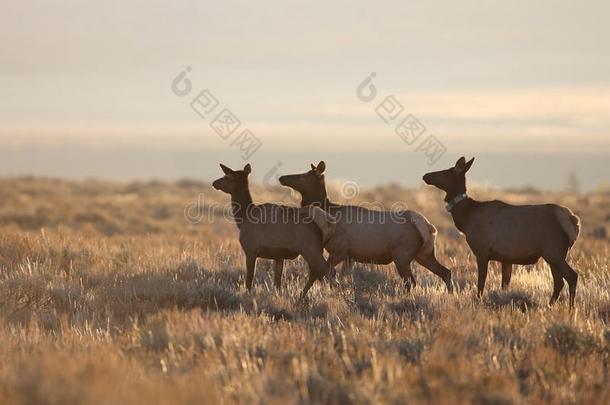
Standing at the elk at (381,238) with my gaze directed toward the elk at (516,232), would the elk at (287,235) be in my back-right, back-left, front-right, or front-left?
back-right

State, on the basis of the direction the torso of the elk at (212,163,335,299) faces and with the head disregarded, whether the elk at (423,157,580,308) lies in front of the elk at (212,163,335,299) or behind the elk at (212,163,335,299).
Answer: behind

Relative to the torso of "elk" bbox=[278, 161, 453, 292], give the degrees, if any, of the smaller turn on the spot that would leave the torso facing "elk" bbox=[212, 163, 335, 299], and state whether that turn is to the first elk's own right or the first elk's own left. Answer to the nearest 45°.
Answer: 0° — it already faces it

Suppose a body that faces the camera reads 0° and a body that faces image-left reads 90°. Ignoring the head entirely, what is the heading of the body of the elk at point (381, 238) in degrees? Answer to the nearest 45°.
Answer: approximately 90°

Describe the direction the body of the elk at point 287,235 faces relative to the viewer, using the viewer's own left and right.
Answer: facing to the left of the viewer

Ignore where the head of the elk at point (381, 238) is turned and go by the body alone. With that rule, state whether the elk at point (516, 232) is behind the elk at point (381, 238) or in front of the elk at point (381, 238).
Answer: behind

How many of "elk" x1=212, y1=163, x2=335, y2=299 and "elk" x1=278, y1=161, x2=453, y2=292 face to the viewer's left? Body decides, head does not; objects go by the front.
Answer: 2
